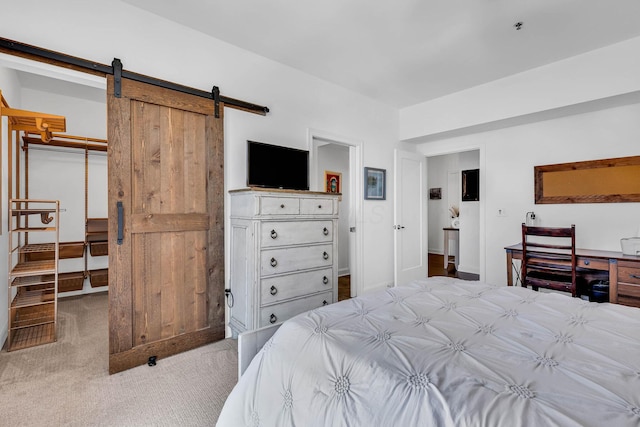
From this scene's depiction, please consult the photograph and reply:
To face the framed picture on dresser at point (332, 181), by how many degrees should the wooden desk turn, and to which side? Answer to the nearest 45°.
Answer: approximately 45° to its right

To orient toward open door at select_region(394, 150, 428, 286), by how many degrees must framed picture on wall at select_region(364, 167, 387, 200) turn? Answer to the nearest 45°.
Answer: approximately 90° to its left

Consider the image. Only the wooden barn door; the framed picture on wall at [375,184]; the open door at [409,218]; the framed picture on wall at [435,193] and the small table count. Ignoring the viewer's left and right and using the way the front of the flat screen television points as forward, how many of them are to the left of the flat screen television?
4

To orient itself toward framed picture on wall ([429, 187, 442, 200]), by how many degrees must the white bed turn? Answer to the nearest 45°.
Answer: approximately 45° to its right

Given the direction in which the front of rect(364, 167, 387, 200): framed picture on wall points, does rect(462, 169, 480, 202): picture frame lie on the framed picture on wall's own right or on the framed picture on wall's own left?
on the framed picture on wall's own left

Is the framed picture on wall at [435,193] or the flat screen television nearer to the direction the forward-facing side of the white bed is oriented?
the flat screen television

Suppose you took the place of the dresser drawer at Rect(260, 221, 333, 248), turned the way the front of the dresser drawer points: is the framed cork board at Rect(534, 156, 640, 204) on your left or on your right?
on your left

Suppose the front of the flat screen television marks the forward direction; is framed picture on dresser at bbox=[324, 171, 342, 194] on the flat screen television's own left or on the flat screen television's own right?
on the flat screen television's own left

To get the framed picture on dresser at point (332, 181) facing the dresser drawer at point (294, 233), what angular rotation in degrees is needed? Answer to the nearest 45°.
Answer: approximately 45° to its right

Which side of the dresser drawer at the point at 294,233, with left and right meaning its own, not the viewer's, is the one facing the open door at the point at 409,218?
left
